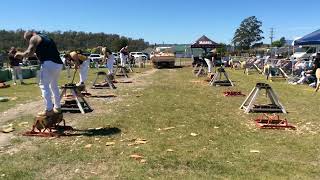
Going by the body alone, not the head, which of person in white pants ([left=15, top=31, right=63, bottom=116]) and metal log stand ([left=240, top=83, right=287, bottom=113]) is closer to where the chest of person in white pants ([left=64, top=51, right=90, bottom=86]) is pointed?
the person in white pants

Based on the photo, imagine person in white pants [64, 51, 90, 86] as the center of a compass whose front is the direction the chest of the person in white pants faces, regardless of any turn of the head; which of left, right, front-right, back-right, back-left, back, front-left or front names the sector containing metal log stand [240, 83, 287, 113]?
back-left

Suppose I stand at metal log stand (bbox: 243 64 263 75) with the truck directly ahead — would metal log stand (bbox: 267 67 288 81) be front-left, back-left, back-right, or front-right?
back-left
